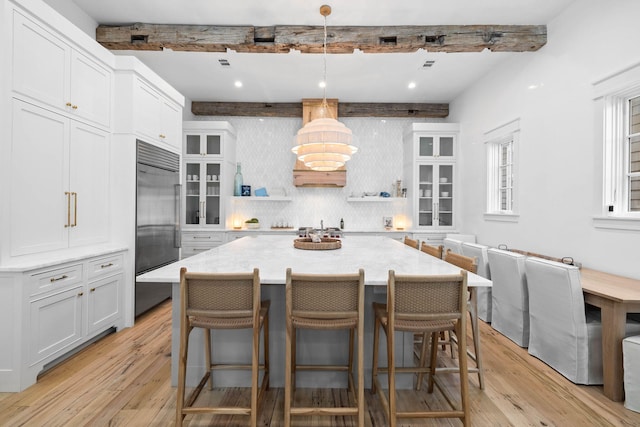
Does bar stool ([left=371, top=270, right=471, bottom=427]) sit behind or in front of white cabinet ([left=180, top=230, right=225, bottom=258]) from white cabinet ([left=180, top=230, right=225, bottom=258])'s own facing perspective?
in front

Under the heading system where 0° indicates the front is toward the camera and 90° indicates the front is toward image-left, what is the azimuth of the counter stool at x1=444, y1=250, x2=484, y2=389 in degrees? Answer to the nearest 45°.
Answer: approximately 45°

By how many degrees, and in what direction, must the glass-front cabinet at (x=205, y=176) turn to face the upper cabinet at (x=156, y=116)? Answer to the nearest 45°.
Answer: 0° — it already faces it

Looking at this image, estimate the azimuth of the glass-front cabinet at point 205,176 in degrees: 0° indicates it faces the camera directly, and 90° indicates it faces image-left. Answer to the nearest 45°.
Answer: approximately 0°

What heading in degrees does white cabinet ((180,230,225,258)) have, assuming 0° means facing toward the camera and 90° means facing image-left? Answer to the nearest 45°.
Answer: approximately 0°

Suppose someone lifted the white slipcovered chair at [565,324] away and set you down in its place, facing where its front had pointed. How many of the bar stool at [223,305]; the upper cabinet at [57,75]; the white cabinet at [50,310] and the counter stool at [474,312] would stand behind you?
4

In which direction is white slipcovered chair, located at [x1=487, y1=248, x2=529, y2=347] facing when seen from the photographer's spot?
facing away from the viewer and to the right of the viewer

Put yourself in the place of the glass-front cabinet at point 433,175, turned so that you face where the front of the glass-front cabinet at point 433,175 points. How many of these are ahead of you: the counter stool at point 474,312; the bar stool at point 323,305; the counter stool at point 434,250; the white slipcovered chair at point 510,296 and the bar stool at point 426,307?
5

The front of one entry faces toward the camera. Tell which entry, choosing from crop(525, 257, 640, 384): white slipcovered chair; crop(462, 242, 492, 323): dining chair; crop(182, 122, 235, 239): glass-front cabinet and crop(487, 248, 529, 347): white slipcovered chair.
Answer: the glass-front cabinet

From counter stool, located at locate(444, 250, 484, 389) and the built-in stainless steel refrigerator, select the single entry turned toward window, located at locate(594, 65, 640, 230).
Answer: the built-in stainless steel refrigerator
